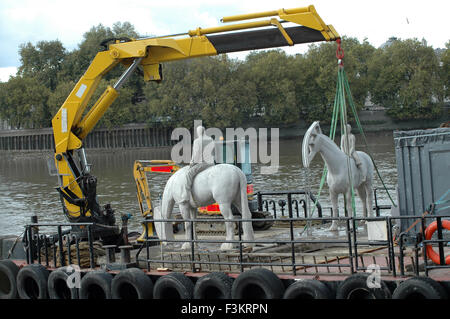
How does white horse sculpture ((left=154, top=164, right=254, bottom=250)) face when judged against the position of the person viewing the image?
facing to the left of the viewer

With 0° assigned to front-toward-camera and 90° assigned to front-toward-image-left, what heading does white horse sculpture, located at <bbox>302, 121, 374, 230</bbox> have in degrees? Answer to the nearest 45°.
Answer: approximately 45°

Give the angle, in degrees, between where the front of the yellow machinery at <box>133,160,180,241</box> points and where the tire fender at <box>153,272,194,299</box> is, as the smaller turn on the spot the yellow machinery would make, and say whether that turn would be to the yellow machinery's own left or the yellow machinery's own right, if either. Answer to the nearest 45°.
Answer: approximately 90° to the yellow machinery's own left

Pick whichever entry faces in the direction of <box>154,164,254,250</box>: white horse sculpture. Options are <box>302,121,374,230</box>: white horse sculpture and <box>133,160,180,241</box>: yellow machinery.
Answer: <box>302,121,374,230</box>: white horse sculpture

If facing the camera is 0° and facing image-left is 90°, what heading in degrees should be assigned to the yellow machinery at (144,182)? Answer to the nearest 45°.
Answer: approximately 90°

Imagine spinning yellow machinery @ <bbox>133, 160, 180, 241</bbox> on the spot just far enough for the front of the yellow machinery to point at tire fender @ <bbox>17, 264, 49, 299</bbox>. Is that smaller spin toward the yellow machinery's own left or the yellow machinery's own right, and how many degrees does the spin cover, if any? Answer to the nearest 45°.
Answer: approximately 45° to the yellow machinery's own left
